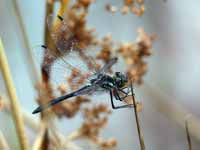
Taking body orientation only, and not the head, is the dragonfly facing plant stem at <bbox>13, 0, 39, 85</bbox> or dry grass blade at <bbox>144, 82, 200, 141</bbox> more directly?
the dry grass blade

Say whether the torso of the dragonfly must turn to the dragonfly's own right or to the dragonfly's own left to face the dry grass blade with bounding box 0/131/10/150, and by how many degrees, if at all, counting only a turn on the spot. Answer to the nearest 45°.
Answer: approximately 180°

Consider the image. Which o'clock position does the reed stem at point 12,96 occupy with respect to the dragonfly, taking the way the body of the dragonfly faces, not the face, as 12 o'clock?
The reed stem is roughly at 6 o'clock from the dragonfly.

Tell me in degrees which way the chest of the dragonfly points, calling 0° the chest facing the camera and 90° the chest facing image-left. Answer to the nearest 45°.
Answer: approximately 270°

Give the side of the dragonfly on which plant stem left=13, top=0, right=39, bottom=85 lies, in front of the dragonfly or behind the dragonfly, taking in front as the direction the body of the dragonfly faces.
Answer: behind
